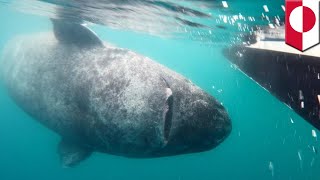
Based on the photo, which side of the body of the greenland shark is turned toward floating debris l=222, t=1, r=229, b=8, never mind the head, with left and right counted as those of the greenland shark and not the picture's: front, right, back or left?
front

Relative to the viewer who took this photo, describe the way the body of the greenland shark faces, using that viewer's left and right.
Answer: facing the viewer and to the right of the viewer
